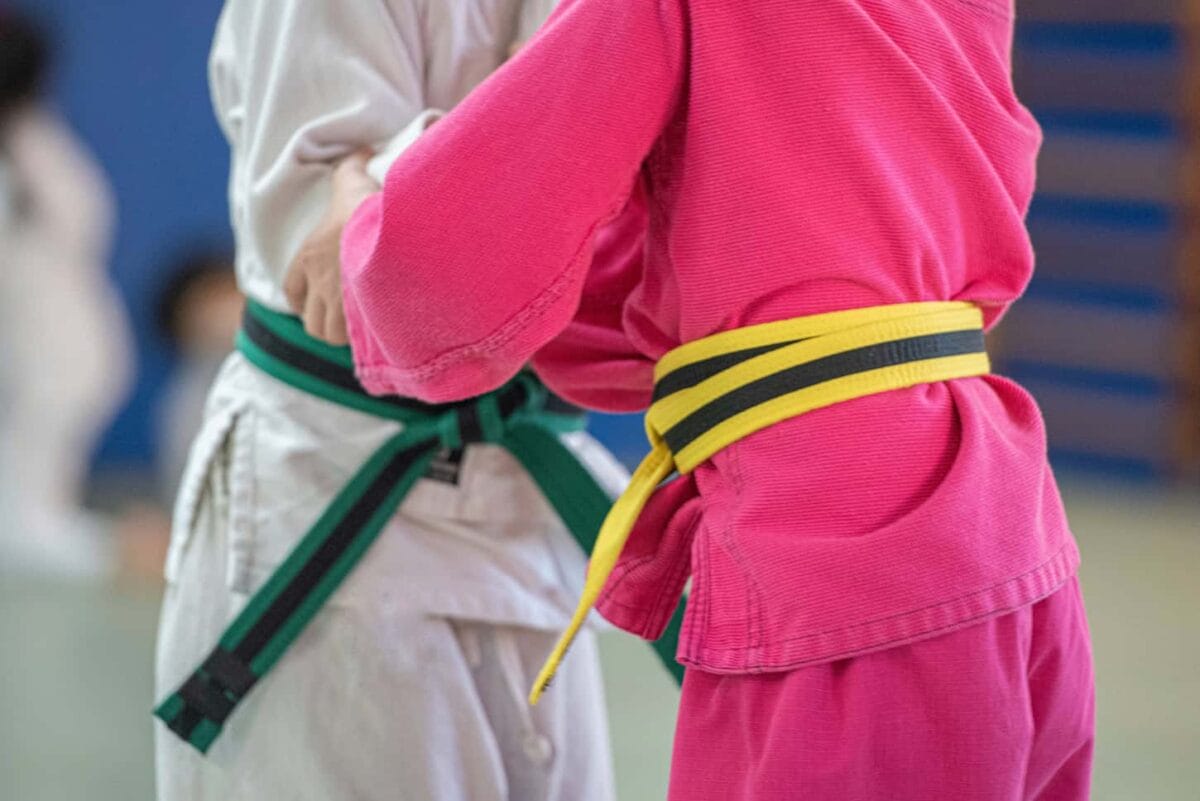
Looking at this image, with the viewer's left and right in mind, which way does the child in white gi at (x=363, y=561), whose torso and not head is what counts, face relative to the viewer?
facing the viewer and to the right of the viewer

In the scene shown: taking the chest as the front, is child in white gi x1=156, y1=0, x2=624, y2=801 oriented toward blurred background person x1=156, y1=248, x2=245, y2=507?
no

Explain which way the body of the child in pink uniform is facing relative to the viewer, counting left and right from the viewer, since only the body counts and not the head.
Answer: facing away from the viewer and to the left of the viewer

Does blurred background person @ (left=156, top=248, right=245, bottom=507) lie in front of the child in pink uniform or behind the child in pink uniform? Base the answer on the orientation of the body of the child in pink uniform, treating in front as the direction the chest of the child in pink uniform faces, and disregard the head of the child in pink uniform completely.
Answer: in front

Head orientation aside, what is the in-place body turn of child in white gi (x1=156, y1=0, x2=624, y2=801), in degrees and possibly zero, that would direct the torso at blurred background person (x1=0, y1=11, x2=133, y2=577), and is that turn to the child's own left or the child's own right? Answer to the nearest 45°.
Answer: approximately 135° to the child's own left

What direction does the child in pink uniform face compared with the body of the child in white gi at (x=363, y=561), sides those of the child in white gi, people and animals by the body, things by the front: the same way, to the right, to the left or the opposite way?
the opposite way
